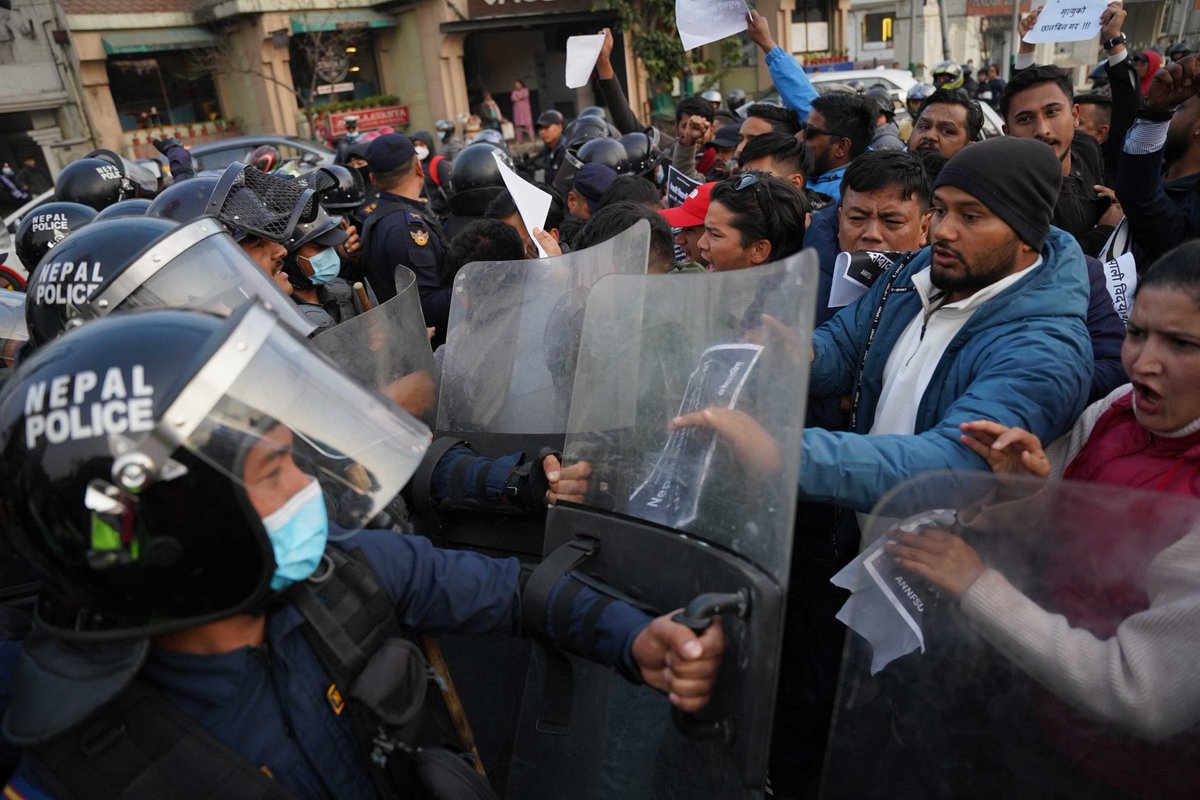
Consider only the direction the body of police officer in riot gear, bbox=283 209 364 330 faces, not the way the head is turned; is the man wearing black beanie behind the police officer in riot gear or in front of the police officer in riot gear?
in front

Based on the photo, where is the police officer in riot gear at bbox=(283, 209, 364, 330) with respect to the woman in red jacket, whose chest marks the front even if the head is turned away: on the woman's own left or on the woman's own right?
on the woman's own right

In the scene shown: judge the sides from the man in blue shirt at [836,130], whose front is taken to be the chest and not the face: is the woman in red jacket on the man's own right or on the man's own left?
on the man's own left

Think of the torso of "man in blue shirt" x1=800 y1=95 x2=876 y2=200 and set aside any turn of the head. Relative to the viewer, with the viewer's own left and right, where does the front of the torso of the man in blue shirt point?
facing to the left of the viewer

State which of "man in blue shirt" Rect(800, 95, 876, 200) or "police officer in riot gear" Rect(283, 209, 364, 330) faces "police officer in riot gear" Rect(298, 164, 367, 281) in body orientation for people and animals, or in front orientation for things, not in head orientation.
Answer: the man in blue shirt

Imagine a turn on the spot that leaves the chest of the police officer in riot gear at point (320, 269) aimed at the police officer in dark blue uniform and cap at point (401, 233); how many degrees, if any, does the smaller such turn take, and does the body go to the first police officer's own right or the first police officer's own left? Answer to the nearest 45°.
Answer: approximately 90° to the first police officer's own left

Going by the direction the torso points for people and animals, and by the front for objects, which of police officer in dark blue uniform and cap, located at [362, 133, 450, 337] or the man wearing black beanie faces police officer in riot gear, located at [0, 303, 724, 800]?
the man wearing black beanie

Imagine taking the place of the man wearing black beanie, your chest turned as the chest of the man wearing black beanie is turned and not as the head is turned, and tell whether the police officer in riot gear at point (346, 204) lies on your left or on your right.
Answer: on your right

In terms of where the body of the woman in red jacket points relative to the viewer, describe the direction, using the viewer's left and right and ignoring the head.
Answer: facing the viewer and to the left of the viewer

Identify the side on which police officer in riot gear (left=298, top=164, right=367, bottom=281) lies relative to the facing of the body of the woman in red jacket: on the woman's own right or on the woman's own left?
on the woman's own right

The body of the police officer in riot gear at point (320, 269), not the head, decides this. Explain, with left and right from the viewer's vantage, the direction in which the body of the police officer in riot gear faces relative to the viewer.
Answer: facing the viewer and to the right of the viewer

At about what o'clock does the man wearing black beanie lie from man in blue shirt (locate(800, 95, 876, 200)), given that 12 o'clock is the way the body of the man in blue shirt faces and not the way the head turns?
The man wearing black beanie is roughly at 9 o'clock from the man in blue shirt.

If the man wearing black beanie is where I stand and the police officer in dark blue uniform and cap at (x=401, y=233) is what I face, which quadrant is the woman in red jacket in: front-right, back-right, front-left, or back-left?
back-left

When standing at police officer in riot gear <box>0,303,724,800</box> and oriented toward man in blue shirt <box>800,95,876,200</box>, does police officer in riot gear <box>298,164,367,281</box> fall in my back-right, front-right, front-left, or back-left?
front-left

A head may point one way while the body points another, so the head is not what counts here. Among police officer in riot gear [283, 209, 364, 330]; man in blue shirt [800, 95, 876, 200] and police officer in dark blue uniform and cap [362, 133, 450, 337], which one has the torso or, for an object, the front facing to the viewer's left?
the man in blue shirt

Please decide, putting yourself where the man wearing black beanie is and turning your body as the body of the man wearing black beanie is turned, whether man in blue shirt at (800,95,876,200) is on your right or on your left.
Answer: on your right

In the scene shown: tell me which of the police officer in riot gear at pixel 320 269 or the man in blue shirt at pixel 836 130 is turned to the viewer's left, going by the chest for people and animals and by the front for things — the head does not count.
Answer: the man in blue shirt

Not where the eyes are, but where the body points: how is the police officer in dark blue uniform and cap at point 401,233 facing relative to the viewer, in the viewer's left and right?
facing away from the viewer and to the right of the viewer

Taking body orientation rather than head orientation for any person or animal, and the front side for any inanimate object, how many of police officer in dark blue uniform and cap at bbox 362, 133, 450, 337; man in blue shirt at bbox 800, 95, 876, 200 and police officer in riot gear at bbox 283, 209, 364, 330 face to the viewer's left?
1

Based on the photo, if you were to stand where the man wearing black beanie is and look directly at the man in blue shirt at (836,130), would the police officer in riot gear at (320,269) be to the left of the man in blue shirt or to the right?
left
